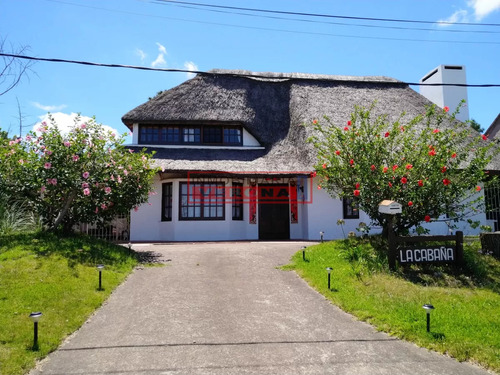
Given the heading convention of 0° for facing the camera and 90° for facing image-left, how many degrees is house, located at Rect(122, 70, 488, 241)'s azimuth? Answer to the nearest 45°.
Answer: approximately 0°

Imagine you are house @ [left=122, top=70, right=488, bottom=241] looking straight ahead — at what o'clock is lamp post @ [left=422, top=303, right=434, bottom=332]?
The lamp post is roughly at 11 o'clock from the house.

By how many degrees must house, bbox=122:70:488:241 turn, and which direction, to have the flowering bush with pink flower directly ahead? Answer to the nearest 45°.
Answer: approximately 45° to its right

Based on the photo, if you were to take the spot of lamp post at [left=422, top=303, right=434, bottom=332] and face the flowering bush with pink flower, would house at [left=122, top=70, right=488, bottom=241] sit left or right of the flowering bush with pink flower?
right
